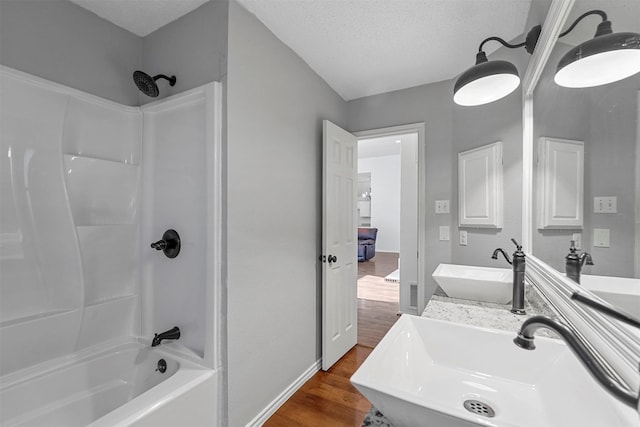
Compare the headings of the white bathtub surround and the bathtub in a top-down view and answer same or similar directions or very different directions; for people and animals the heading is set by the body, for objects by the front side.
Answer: same or similar directions

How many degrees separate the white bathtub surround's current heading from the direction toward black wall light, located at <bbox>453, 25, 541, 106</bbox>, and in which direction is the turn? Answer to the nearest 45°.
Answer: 0° — it already faces it

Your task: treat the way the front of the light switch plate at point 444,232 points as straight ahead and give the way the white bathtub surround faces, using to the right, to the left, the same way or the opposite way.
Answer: to the left

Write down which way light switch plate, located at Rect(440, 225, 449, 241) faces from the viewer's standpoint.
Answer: facing the viewer

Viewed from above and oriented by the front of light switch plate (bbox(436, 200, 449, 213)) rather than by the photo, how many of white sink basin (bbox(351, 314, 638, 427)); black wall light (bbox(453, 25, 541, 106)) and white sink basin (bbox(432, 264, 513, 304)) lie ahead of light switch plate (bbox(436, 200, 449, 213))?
3

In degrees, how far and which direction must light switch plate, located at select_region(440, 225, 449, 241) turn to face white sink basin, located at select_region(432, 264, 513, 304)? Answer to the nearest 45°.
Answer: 0° — it already faces it

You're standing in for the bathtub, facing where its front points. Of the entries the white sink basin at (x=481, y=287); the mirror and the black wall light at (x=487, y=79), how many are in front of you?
3

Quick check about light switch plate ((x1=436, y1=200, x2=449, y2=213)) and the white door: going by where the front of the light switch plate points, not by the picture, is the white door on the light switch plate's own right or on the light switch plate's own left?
on the light switch plate's own right

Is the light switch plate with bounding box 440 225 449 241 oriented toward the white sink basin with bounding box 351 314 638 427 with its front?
yes

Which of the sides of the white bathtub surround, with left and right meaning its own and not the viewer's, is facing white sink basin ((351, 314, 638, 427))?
front

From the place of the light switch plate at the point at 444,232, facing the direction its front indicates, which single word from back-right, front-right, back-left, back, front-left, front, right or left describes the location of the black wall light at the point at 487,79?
front

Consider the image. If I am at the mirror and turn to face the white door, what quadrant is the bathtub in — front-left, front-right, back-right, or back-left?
front-left

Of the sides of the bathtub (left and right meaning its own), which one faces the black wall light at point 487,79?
front

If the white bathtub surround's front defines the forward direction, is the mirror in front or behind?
in front

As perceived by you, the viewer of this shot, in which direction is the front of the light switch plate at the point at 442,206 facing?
facing the viewer

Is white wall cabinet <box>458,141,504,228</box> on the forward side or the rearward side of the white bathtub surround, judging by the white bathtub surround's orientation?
on the forward side
